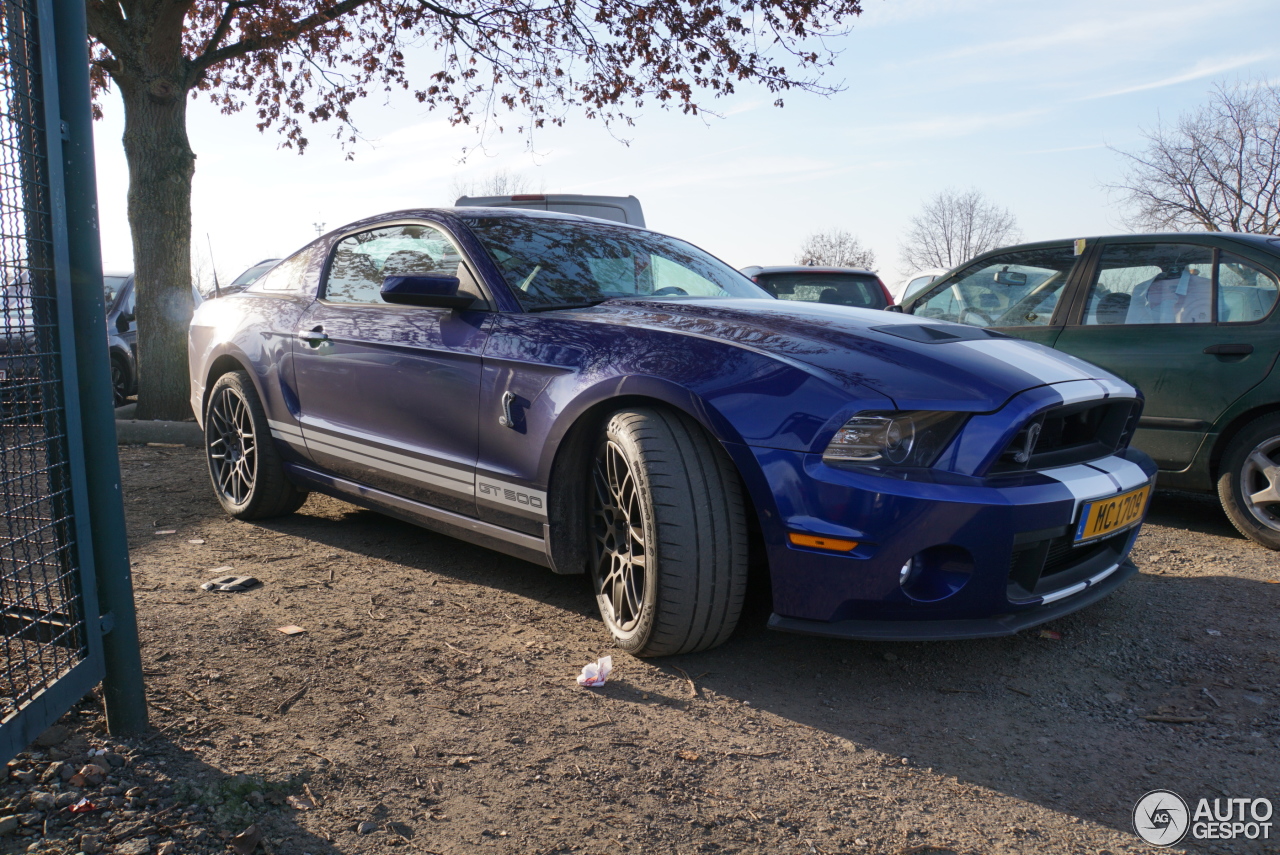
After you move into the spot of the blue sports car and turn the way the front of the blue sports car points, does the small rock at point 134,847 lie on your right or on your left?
on your right

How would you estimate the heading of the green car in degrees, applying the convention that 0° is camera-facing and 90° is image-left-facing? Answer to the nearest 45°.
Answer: approximately 90°

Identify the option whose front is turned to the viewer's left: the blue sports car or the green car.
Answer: the green car

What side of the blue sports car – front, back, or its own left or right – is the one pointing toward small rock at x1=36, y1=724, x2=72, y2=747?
right

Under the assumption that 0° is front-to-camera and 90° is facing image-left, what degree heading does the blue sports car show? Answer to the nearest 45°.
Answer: approximately 315°

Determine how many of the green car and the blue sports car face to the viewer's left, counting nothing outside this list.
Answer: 1

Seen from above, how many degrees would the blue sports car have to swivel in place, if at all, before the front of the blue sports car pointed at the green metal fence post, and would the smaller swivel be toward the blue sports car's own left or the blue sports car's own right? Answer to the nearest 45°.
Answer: approximately 90° to the blue sports car's own right

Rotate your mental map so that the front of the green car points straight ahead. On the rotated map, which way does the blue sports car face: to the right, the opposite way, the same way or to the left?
the opposite way

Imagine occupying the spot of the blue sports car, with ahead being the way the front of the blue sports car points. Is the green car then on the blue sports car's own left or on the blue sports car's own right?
on the blue sports car's own left

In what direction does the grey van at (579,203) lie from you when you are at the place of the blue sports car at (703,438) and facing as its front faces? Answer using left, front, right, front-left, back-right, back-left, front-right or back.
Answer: back-left

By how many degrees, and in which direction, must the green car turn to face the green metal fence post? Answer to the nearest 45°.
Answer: approximately 45° to its left

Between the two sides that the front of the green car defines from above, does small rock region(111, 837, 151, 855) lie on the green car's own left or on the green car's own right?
on the green car's own left
